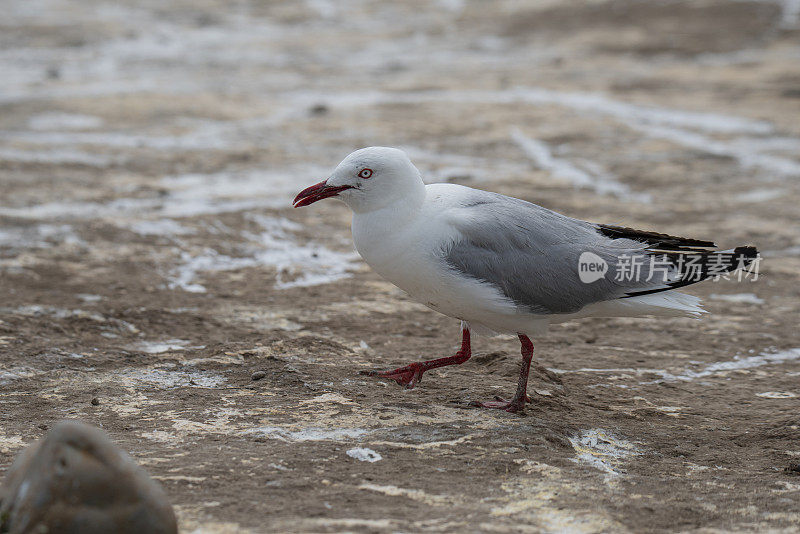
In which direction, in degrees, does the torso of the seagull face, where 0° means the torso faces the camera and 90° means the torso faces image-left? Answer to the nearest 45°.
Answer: approximately 90°

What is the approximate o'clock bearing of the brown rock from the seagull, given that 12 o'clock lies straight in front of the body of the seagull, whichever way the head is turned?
The brown rock is roughly at 10 o'clock from the seagull.
